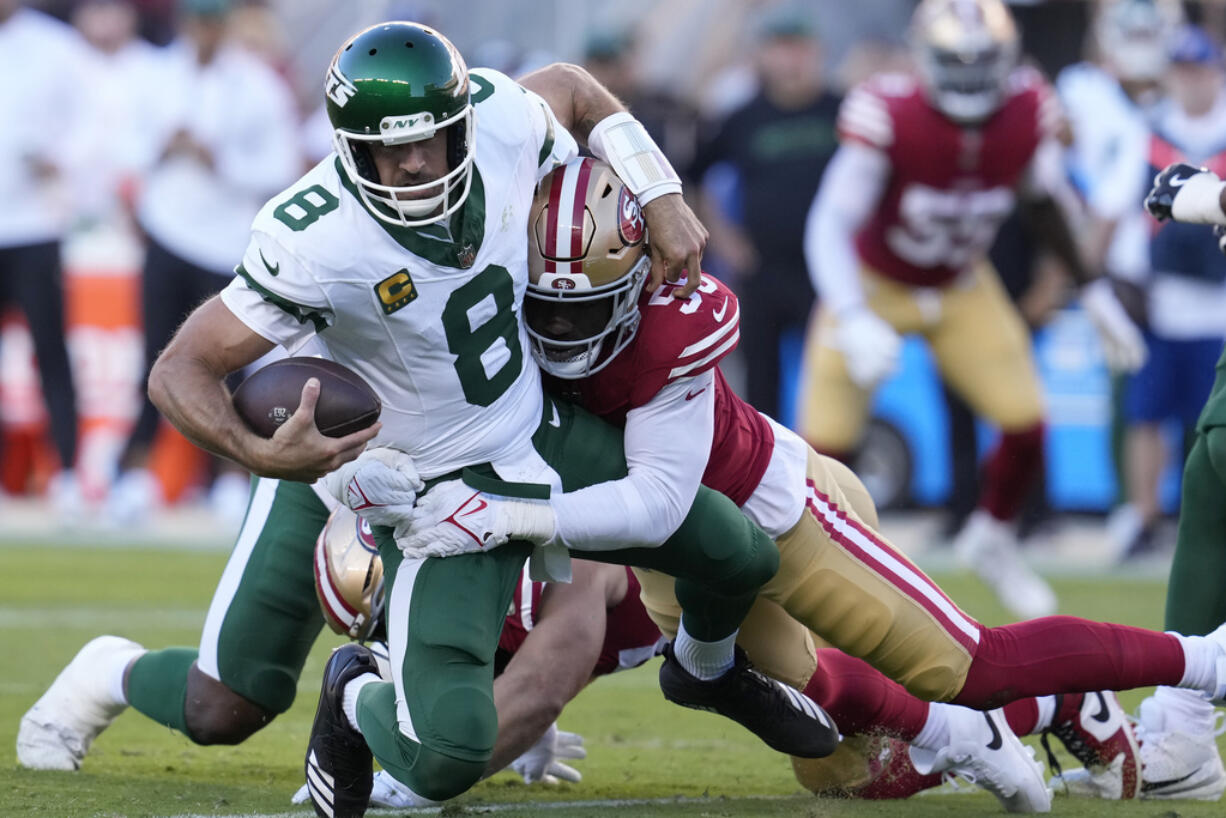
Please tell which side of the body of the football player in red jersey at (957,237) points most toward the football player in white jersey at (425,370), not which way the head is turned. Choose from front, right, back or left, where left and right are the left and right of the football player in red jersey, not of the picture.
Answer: front

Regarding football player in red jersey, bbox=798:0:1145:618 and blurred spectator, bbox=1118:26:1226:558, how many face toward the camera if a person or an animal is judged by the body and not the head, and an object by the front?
2

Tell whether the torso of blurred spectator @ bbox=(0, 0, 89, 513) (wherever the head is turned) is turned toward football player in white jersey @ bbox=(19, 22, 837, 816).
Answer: yes

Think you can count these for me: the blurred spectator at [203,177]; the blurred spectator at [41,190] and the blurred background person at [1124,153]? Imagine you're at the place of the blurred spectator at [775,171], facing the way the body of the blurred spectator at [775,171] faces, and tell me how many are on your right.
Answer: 2

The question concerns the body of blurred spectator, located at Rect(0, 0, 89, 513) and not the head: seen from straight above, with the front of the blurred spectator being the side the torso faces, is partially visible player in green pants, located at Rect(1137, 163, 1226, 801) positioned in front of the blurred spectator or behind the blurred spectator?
in front

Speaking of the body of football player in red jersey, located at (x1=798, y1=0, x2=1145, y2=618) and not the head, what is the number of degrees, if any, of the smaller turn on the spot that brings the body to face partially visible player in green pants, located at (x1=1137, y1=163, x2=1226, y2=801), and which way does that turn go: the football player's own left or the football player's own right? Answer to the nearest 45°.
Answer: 0° — they already face them

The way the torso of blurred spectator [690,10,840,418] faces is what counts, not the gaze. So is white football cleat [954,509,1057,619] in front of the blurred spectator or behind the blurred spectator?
in front

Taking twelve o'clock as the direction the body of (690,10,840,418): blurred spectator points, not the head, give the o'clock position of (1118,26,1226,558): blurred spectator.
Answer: (1118,26,1226,558): blurred spectator is roughly at 10 o'clock from (690,10,840,418): blurred spectator.

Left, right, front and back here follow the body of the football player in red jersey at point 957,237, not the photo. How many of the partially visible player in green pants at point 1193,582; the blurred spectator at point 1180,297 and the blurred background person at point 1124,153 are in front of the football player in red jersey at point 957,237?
1

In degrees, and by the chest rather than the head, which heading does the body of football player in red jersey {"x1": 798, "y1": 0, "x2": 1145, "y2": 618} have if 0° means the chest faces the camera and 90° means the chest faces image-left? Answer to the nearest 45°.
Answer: approximately 0°

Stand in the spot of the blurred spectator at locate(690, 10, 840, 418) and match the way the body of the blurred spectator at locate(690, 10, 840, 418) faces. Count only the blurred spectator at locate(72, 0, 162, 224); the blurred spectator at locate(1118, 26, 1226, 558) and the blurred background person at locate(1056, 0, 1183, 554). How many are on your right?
1
